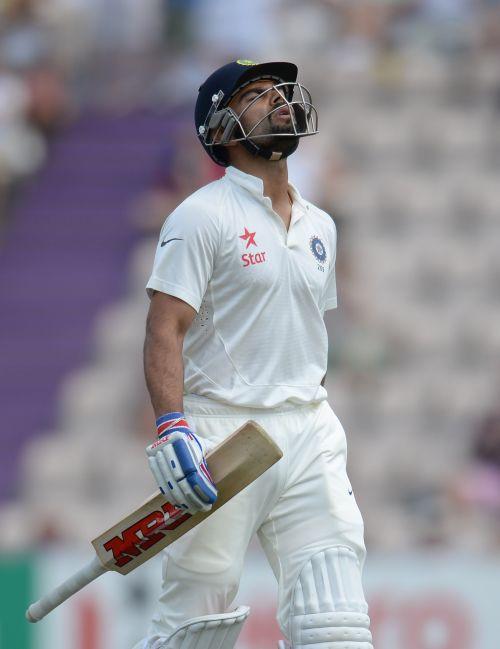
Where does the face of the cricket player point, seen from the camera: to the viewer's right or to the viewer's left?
to the viewer's right

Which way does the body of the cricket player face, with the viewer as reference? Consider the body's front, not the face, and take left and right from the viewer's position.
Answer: facing the viewer and to the right of the viewer
